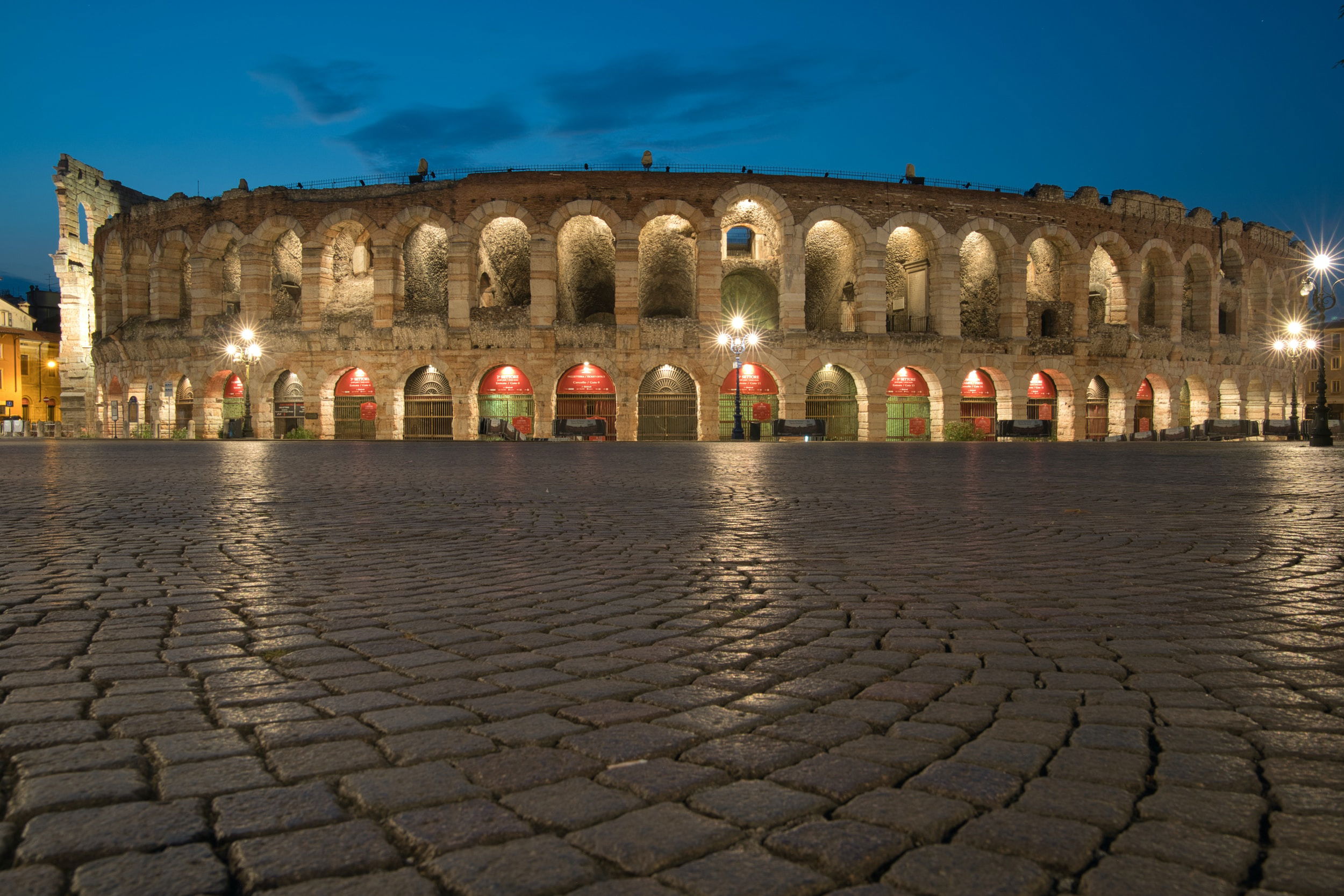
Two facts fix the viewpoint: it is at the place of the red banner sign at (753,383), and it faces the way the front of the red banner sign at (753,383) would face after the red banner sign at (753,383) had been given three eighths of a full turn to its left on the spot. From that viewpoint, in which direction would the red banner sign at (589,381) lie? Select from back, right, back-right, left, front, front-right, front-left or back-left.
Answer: back-left

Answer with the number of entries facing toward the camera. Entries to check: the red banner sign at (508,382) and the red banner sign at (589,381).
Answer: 2

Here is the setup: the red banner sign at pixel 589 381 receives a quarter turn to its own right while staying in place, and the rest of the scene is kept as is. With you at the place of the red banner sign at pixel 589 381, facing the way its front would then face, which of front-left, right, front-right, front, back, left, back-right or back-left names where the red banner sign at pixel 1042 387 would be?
back

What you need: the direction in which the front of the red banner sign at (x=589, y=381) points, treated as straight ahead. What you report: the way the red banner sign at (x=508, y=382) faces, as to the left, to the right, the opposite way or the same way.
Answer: the same way

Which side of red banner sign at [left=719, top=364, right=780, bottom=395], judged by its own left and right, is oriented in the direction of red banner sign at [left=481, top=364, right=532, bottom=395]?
right

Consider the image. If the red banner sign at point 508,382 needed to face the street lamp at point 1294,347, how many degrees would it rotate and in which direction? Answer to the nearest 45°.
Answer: approximately 90° to its left

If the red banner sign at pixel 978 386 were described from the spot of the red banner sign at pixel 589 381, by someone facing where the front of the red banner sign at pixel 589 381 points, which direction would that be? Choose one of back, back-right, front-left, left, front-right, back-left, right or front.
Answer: left

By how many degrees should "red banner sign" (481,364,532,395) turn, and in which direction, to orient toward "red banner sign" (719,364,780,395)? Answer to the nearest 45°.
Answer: approximately 90° to its left

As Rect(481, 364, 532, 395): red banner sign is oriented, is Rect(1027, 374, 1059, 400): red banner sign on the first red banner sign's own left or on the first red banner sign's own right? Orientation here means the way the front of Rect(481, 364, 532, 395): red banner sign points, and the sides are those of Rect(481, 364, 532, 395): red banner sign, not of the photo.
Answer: on the first red banner sign's own left

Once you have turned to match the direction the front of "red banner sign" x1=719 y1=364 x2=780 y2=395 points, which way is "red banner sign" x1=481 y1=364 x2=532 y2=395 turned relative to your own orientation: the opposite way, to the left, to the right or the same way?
the same way

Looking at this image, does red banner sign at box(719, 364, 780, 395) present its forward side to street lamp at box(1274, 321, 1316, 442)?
no

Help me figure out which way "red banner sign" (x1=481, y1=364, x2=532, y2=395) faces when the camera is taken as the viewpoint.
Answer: facing the viewer

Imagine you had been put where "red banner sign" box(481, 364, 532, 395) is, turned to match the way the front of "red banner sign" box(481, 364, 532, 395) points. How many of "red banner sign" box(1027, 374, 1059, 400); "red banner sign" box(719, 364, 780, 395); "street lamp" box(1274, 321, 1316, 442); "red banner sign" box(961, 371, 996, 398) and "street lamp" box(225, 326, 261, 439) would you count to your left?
4

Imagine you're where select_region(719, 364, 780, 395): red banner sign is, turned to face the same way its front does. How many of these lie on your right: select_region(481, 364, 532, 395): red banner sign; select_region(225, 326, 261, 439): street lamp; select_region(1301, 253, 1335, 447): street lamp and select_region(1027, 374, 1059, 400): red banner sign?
2

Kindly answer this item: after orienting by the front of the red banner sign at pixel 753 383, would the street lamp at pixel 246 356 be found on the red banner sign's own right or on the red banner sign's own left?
on the red banner sign's own right
